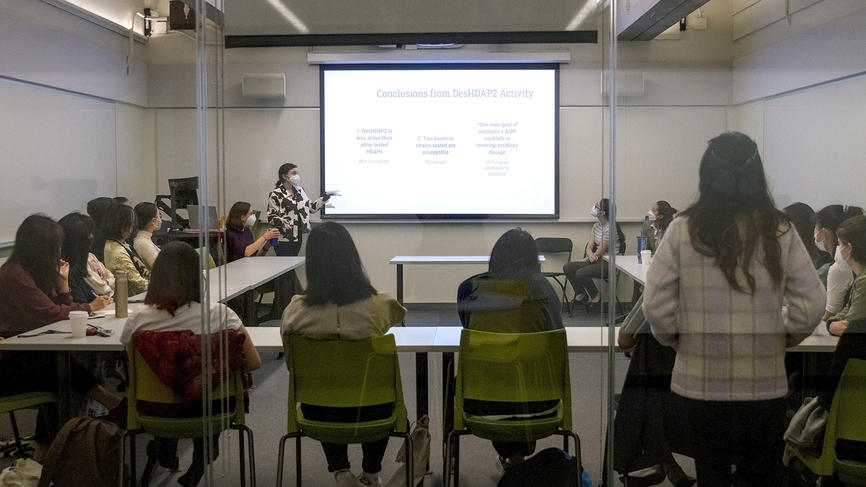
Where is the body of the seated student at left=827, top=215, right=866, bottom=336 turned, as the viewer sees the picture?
to the viewer's left

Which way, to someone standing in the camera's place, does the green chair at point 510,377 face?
facing away from the viewer

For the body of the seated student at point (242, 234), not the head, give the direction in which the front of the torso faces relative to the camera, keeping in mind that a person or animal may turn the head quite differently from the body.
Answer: to the viewer's right

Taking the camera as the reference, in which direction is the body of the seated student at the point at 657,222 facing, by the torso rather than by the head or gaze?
to the viewer's left

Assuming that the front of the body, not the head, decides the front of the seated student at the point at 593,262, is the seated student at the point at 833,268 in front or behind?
behind

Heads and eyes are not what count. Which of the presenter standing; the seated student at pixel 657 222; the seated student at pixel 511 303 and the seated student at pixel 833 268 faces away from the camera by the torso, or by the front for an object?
the seated student at pixel 511 303

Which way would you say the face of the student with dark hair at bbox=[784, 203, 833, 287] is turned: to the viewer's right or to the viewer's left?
to the viewer's left

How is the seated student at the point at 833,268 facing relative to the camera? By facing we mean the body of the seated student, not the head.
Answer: to the viewer's left

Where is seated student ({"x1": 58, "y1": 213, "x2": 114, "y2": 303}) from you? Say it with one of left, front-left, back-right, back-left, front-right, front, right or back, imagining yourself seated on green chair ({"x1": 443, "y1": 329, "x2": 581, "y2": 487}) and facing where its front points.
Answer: left

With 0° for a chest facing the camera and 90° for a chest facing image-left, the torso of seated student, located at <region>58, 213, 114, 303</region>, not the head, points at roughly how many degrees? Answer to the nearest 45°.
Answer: approximately 225°

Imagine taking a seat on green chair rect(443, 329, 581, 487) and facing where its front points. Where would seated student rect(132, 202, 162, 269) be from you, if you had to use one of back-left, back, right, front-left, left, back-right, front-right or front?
left

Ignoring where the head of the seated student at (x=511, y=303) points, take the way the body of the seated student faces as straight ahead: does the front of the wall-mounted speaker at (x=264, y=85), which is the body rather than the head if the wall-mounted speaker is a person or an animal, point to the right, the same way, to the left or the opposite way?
the opposite way

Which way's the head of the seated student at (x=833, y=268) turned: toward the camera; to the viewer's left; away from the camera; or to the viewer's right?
to the viewer's left

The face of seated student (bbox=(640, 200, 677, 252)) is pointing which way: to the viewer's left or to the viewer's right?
to the viewer's left

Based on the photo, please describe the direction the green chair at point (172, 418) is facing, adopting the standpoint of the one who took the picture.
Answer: facing away from the viewer

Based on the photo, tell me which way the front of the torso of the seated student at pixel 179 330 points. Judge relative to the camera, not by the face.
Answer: away from the camera
